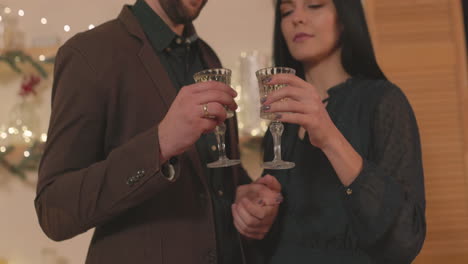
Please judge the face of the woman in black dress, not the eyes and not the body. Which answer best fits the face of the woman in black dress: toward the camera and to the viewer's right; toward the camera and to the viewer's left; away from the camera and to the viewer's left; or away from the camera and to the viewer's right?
toward the camera and to the viewer's left

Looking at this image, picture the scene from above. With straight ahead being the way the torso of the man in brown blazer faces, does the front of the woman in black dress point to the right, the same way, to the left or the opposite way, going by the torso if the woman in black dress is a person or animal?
to the right

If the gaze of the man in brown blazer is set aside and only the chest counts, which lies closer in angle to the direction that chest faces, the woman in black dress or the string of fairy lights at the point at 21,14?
the woman in black dress

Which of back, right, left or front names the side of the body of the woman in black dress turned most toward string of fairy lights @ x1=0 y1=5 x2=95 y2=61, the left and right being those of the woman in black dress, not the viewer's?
right

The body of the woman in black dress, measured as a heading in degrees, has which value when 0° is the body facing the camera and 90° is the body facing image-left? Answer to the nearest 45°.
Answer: approximately 45°

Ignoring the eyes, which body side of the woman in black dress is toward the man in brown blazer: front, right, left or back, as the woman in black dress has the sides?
front

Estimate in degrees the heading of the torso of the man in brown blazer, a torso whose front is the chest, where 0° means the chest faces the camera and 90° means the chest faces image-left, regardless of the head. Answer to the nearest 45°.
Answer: approximately 315°

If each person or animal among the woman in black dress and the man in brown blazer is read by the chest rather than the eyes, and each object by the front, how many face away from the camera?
0

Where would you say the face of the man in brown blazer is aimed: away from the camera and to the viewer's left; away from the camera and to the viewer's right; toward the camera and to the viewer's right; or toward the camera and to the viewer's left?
toward the camera and to the viewer's right

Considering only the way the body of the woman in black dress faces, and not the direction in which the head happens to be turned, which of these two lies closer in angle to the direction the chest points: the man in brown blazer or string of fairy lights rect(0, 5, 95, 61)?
the man in brown blazer
